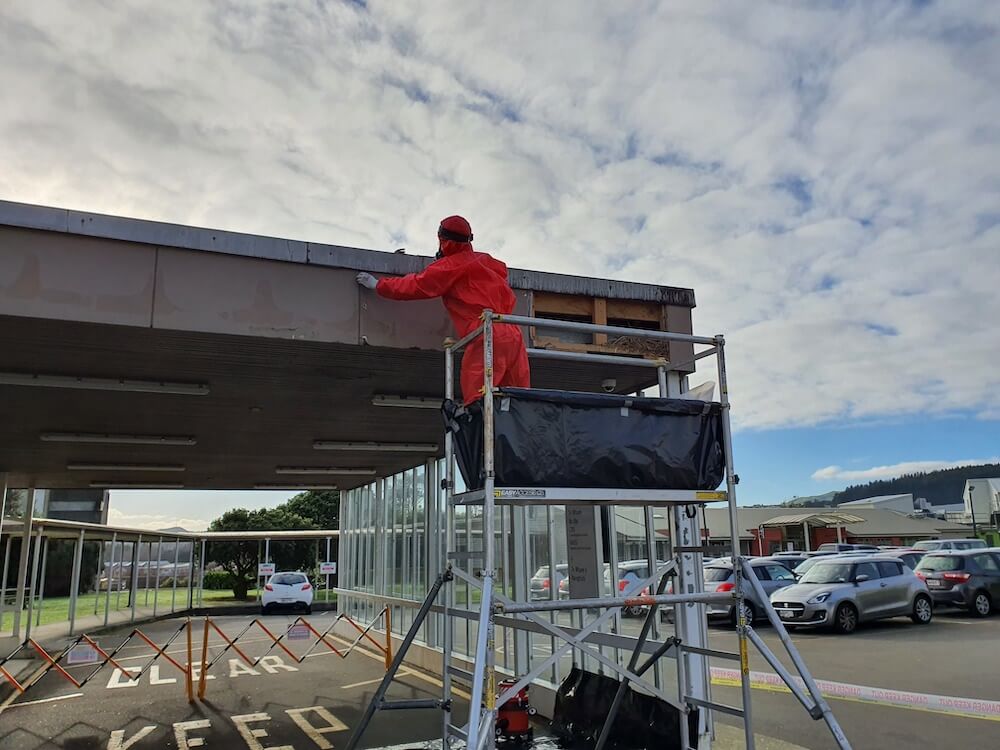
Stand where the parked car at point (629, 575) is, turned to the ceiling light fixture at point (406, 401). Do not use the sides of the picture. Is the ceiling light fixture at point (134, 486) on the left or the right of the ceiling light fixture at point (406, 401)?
right

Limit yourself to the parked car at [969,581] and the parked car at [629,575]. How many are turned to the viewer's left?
0

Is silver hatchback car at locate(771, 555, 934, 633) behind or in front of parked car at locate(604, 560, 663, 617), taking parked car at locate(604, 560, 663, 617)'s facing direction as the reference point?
in front

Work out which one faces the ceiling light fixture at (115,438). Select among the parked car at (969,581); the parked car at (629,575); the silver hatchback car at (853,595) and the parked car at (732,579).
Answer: the silver hatchback car

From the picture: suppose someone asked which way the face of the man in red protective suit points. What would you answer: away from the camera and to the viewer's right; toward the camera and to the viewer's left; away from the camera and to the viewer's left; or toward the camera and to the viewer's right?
away from the camera and to the viewer's left

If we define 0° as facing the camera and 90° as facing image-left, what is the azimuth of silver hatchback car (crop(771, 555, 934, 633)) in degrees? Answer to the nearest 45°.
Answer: approximately 45°

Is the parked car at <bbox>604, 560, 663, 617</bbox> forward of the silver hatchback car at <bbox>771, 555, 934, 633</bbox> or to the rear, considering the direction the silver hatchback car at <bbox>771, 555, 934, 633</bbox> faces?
forward

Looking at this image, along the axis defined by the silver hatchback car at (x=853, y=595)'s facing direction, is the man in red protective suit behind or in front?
in front

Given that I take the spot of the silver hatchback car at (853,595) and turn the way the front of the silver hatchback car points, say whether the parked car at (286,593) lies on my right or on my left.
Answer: on my right
